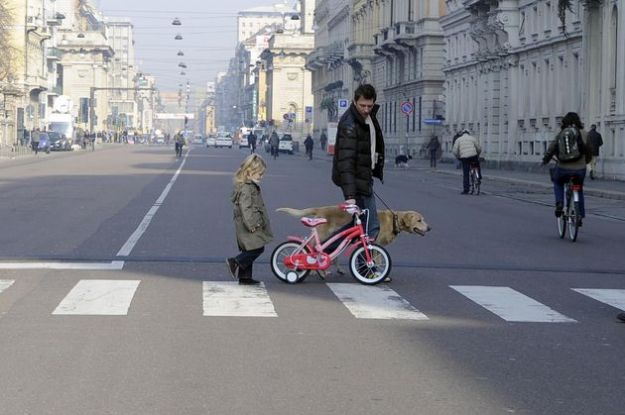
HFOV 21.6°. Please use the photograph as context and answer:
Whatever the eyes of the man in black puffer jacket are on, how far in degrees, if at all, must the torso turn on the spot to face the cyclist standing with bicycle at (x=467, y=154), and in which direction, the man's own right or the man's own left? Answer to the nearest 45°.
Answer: approximately 135° to the man's own left

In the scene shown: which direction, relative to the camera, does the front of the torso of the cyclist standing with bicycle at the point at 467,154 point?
away from the camera

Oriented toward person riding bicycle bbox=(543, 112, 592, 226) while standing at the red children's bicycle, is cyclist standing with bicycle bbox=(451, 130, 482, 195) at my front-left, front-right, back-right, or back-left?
front-left

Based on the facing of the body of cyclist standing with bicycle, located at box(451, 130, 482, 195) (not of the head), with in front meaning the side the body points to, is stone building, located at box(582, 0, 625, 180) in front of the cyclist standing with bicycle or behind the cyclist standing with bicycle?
in front

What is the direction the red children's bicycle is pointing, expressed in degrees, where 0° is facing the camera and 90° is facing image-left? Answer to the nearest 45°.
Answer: approximately 270°

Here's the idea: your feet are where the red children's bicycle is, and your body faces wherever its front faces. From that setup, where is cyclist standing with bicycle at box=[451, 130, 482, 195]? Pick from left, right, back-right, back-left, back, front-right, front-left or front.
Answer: left

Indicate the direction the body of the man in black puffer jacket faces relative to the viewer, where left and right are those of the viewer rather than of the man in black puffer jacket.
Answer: facing the viewer and to the right of the viewer

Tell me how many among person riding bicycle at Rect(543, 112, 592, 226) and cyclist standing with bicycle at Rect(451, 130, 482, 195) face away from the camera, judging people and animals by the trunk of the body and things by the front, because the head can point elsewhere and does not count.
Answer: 2

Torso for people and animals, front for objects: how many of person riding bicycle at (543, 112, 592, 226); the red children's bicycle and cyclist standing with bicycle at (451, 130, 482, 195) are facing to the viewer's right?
1

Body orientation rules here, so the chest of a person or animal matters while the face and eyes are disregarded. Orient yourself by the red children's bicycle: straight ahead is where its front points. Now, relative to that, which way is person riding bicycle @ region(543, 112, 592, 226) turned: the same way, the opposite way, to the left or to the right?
to the left

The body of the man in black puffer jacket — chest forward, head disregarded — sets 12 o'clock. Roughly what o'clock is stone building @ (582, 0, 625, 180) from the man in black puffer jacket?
The stone building is roughly at 8 o'clock from the man in black puffer jacket.

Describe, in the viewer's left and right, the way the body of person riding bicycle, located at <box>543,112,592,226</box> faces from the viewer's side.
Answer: facing away from the viewer

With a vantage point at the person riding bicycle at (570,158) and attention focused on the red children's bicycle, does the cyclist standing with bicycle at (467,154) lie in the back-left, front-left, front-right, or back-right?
back-right

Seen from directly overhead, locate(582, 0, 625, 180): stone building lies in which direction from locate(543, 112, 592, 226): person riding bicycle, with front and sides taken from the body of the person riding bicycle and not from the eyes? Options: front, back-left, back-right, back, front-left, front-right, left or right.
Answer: front
